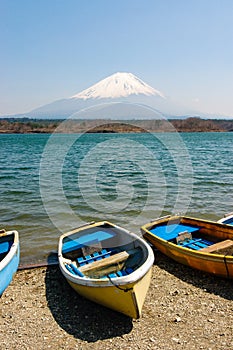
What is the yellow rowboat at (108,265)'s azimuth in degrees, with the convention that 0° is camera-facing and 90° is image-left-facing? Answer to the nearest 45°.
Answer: approximately 315°

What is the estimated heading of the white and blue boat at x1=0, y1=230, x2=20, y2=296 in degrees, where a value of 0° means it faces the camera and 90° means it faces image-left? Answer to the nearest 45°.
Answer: approximately 45°

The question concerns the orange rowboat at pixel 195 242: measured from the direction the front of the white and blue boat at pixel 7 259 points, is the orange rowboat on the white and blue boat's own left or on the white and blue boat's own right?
on the white and blue boat's own left

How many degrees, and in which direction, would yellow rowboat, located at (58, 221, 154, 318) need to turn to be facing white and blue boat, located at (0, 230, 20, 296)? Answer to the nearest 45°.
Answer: approximately 135° to its right

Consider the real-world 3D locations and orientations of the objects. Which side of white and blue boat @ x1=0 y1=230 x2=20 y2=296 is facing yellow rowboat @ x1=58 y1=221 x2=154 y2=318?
left

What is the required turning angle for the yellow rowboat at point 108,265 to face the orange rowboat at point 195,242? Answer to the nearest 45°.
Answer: approximately 90° to its left
